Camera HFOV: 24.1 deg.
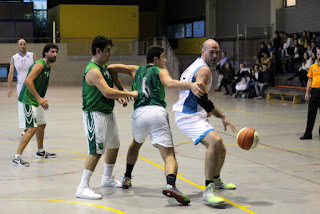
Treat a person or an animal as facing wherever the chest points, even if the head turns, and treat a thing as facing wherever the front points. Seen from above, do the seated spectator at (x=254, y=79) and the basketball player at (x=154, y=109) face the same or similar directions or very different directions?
very different directions

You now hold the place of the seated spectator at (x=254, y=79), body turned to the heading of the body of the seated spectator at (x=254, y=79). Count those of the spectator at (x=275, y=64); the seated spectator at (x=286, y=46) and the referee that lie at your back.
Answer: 2

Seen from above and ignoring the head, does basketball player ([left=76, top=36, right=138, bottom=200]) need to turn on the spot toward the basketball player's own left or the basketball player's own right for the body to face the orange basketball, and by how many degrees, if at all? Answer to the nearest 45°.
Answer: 0° — they already face it

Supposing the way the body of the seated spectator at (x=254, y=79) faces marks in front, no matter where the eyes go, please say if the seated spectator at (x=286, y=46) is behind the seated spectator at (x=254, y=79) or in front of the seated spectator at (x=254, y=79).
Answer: behind

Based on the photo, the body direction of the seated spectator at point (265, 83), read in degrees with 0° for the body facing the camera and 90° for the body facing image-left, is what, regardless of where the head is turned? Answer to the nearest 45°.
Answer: approximately 45°

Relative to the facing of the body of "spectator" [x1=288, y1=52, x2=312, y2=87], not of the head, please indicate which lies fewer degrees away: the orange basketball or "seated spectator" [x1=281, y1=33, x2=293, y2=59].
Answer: the orange basketball

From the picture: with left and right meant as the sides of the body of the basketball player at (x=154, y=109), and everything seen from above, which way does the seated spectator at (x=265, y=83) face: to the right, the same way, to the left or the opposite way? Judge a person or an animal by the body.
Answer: the opposite way

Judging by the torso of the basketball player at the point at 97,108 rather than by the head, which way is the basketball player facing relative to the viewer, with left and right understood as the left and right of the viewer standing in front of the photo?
facing to the right of the viewer
